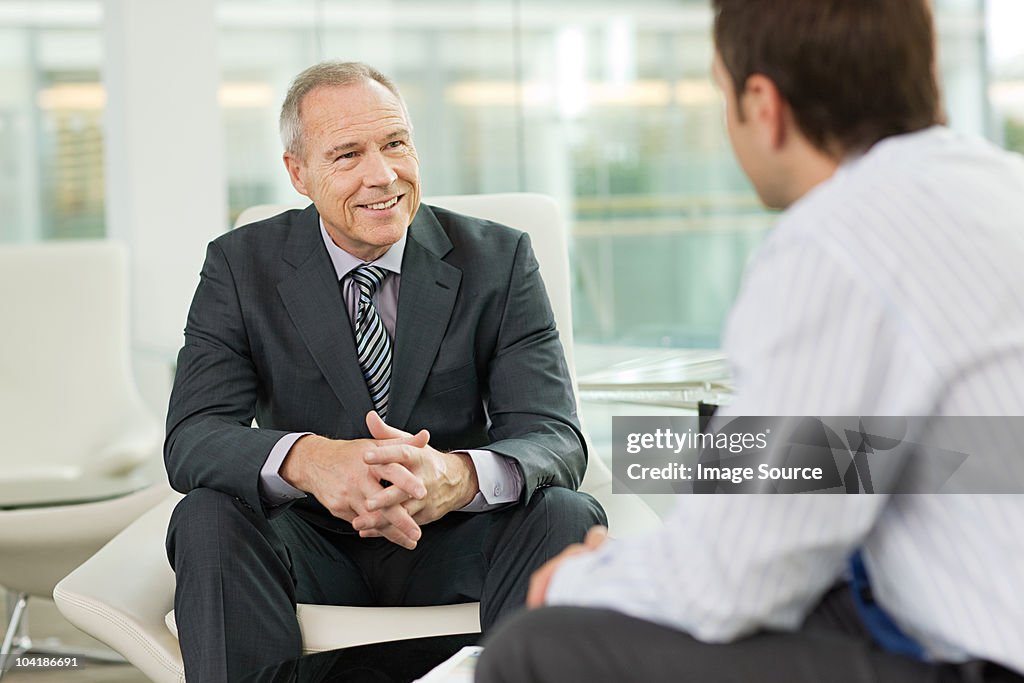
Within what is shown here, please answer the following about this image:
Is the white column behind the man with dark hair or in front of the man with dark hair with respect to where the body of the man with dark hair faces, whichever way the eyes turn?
in front

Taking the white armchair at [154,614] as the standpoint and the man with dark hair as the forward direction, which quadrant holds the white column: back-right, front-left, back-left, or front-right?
back-left

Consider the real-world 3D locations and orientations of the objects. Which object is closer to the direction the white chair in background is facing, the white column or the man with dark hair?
the man with dark hair

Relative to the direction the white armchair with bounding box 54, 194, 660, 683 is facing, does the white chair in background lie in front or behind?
behind

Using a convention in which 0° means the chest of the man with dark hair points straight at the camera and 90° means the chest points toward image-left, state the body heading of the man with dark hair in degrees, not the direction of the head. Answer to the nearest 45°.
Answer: approximately 135°

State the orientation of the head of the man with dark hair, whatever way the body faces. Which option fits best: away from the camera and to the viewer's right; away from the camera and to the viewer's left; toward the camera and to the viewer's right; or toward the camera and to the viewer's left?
away from the camera and to the viewer's left

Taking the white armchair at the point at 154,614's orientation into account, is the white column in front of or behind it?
behind

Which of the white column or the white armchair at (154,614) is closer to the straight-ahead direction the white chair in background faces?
the white armchair

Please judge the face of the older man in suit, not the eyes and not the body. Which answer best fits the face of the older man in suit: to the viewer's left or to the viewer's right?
to the viewer's right

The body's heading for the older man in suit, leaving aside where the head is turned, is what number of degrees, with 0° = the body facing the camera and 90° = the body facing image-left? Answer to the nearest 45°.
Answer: approximately 0°
